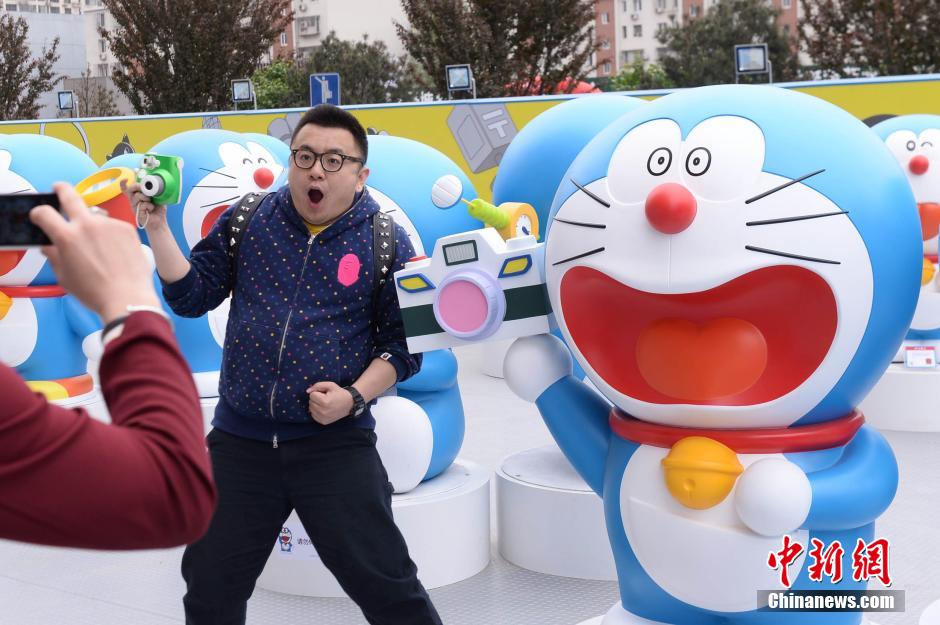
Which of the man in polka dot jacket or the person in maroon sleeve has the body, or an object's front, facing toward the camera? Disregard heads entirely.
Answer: the man in polka dot jacket

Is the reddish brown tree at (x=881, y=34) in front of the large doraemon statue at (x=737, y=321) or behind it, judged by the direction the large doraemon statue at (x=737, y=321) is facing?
behind

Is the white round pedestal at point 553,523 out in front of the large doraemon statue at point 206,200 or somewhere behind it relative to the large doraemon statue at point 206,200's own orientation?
in front

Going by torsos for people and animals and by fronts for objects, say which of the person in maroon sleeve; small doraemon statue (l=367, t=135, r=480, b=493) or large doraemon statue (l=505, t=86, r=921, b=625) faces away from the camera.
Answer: the person in maroon sleeve

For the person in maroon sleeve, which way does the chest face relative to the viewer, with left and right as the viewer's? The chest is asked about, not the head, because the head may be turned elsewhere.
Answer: facing away from the viewer

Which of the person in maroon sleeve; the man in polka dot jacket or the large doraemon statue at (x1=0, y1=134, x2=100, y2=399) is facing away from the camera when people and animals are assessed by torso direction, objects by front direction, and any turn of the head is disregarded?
the person in maroon sleeve

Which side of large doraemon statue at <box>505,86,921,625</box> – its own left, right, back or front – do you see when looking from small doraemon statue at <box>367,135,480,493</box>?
right

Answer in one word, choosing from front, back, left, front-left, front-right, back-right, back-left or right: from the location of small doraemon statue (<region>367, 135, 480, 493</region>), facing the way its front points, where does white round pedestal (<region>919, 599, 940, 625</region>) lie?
left

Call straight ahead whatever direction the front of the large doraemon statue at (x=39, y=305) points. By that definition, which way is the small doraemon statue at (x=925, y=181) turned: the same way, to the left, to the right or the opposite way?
the same way

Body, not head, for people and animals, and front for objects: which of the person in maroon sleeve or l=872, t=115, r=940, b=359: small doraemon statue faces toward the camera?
the small doraemon statue

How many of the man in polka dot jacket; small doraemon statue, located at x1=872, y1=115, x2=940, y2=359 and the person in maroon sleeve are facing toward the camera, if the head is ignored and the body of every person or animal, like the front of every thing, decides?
2

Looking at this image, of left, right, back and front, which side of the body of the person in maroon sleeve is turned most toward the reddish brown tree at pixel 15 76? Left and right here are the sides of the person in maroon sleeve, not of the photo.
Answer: front

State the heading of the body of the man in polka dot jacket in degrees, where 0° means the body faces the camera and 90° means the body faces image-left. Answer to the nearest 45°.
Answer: approximately 0°

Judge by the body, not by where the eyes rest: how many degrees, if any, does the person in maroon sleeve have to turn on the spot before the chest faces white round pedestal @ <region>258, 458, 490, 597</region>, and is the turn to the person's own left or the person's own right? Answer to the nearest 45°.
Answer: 0° — they already face it

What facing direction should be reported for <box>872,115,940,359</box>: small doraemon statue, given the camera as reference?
facing the viewer
